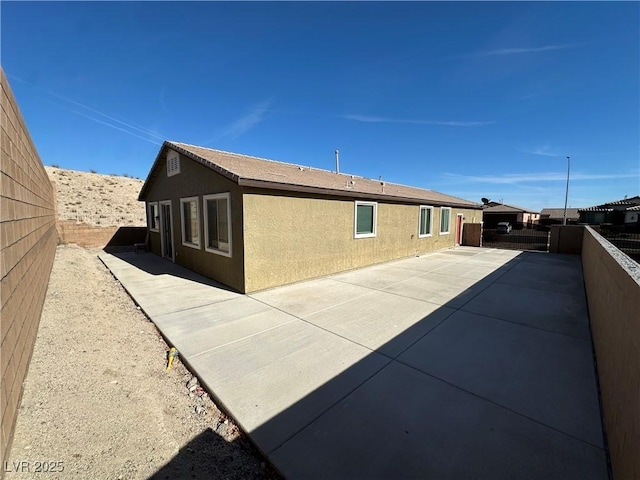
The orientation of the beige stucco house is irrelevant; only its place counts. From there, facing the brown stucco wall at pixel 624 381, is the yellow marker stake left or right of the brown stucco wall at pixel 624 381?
right

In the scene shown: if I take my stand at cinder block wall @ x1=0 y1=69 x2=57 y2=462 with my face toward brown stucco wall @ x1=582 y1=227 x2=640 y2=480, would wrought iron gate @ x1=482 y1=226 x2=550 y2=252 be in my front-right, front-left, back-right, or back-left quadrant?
front-left

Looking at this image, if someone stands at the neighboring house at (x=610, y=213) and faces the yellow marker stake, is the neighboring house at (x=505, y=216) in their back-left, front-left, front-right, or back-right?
front-right
